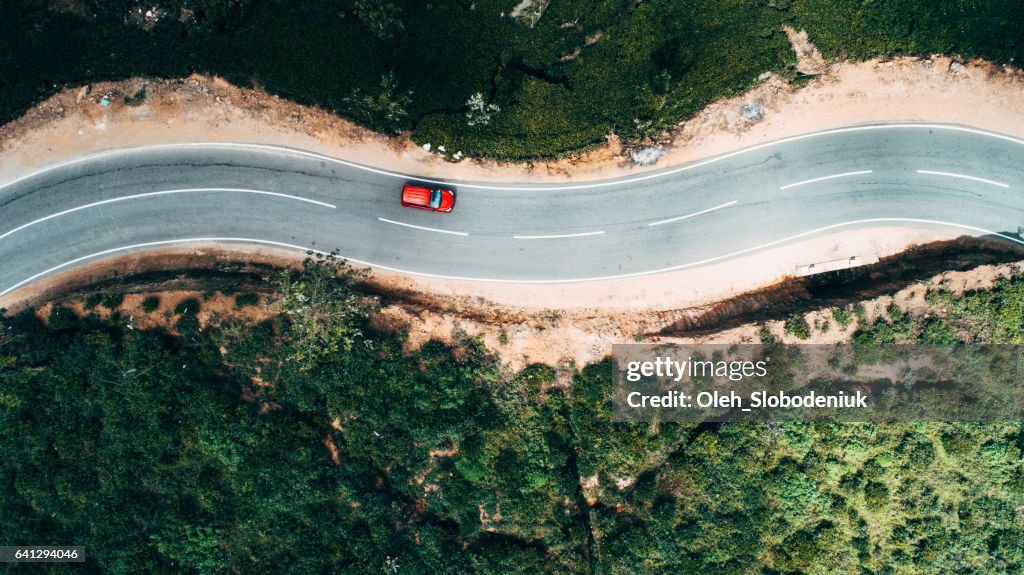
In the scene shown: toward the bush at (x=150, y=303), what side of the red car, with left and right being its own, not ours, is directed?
back

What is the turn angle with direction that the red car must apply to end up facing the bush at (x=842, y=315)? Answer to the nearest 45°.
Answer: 0° — it already faces it

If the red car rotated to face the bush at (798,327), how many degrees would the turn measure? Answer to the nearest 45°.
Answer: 0° — it already faces it

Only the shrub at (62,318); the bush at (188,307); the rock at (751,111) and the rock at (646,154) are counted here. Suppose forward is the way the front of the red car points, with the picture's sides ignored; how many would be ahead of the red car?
2

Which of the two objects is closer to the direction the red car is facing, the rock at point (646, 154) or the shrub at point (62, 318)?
the rock

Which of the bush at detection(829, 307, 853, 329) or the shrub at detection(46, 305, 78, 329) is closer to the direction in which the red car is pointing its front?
the bush

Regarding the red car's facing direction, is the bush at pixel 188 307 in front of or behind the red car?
behind

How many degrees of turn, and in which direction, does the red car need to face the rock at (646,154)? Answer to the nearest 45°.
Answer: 0° — it already faces it

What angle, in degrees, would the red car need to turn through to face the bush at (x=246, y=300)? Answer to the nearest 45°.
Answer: approximately 180°

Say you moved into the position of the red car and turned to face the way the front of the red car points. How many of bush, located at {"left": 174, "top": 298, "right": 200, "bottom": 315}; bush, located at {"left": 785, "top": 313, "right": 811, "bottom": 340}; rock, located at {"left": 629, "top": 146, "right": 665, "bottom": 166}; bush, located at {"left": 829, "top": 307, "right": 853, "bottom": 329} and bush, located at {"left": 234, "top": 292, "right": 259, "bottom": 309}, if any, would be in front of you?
3

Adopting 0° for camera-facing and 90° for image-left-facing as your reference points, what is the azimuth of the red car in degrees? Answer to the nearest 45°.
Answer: approximately 270°

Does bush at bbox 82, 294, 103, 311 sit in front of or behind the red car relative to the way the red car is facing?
behind
